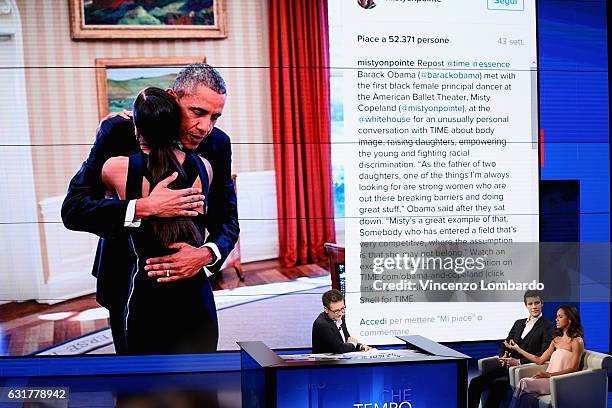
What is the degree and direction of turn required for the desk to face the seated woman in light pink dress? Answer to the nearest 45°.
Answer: approximately 135° to its left

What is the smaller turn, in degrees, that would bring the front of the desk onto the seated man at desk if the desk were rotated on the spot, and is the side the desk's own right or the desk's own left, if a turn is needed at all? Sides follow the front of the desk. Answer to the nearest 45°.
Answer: approximately 180°

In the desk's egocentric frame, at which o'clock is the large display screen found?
The large display screen is roughly at 6 o'clock from the desk.

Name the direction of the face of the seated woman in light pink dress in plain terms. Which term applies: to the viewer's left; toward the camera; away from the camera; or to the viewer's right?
to the viewer's left

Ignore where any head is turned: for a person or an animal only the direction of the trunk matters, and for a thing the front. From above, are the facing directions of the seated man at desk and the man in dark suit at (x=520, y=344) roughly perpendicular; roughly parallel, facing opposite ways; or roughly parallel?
roughly perpendicular

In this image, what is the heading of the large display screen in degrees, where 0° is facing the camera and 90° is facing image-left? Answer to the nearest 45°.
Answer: approximately 0°

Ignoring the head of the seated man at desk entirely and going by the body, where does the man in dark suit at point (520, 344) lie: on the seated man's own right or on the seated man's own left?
on the seated man's own left

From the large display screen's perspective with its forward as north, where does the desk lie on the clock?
The desk is roughly at 12 o'clock from the large display screen.

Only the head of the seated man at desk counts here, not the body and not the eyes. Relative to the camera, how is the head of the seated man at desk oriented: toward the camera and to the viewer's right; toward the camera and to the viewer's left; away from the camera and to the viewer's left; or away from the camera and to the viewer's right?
toward the camera and to the viewer's right
